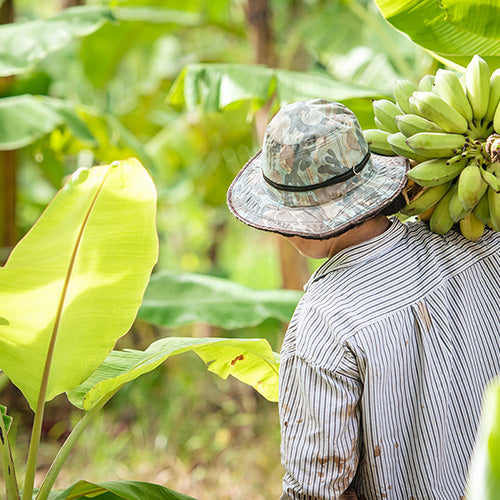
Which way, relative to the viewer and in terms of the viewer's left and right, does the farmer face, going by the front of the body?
facing away from the viewer and to the left of the viewer

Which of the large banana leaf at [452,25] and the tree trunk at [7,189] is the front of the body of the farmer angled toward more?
the tree trunk

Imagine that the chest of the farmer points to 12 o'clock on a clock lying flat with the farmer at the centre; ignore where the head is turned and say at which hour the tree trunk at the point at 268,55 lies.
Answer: The tree trunk is roughly at 1 o'clock from the farmer.
